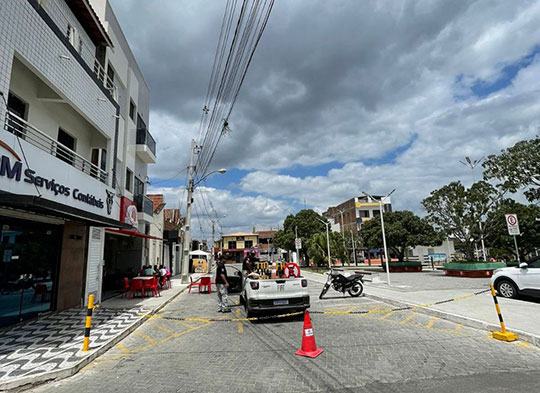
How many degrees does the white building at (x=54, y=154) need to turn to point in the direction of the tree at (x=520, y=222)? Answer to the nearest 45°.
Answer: approximately 45° to its left

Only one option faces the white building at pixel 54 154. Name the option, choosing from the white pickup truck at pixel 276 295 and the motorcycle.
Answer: the motorcycle

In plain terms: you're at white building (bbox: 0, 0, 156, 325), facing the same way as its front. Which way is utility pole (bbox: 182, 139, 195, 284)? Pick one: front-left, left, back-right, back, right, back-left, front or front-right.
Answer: left

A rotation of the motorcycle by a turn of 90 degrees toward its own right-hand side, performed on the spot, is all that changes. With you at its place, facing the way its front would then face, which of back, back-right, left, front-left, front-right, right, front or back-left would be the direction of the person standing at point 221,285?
left

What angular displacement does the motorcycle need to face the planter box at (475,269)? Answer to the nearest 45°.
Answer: approximately 180°

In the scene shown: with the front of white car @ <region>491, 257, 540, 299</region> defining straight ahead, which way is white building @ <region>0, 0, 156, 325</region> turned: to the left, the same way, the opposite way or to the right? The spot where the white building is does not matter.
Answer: the opposite way

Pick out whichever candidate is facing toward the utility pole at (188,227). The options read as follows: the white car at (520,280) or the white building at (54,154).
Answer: the white car

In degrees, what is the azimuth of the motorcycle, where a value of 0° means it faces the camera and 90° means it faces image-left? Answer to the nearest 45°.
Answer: approximately 45°

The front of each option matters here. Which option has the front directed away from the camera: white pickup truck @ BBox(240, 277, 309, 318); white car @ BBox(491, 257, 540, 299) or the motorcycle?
white pickup truck @ BBox(240, 277, 309, 318)

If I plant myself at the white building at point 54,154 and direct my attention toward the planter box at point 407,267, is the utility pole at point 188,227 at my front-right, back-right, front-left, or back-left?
front-left

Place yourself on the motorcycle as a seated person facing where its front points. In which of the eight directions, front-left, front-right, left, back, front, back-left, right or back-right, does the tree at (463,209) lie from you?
back

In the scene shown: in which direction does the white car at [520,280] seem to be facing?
to the viewer's left

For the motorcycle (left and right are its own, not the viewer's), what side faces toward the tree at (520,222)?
back

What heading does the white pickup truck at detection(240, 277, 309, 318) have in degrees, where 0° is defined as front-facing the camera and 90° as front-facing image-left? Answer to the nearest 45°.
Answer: approximately 180°

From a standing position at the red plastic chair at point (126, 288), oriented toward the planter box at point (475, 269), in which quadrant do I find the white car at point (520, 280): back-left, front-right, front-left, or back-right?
front-right

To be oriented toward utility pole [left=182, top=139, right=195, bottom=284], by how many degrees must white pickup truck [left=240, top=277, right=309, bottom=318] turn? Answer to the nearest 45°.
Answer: approximately 45° to its left

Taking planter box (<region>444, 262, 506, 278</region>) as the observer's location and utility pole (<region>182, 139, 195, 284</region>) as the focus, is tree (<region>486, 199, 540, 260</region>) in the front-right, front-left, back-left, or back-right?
back-right
